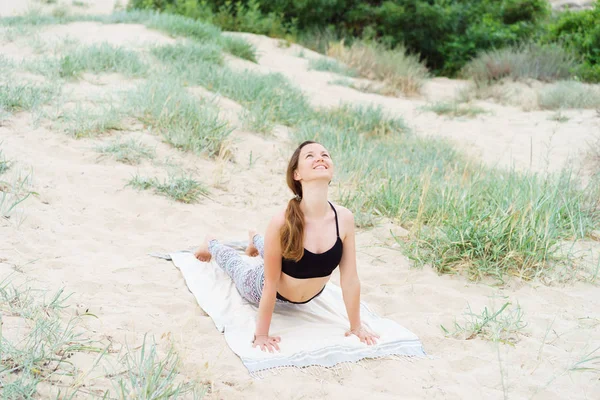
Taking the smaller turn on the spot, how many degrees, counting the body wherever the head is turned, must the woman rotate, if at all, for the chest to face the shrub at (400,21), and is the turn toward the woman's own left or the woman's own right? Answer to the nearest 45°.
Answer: approximately 135° to the woman's own left

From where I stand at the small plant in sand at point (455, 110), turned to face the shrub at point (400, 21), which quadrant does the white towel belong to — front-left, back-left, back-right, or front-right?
back-left

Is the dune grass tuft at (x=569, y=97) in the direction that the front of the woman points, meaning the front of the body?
no

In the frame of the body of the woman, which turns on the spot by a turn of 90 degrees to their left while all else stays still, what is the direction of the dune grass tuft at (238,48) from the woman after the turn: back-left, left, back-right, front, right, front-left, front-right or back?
front-left

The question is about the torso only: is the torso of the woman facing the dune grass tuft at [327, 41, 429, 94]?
no

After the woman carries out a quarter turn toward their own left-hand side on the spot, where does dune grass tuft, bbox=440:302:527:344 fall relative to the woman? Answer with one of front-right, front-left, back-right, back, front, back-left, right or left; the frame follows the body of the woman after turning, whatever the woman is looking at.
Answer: front-right

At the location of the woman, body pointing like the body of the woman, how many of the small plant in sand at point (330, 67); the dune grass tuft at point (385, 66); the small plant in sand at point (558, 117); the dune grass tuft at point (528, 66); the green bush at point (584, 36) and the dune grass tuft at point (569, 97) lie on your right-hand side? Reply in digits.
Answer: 0

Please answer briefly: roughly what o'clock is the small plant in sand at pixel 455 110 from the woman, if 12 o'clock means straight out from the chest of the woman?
The small plant in sand is roughly at 8 o'clock from the woman.

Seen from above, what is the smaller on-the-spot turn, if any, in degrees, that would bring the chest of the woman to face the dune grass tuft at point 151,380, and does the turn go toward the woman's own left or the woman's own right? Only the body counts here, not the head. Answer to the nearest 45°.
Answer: approximately 90° to the woman's own right

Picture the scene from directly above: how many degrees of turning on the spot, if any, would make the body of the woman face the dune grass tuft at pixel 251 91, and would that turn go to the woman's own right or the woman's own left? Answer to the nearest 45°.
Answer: approximately 135° to the woman's own left

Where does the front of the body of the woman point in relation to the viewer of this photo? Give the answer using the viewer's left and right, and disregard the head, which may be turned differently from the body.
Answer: facing the viewer and to the right of the viewer

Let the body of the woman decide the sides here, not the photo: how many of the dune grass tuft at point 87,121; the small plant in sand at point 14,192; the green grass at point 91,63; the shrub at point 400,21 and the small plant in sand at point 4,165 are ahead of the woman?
0

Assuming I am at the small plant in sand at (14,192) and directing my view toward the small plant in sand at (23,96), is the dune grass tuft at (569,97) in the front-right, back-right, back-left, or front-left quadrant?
front-right

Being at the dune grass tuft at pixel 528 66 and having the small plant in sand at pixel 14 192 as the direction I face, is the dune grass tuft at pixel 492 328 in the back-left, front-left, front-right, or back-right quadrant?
front-left

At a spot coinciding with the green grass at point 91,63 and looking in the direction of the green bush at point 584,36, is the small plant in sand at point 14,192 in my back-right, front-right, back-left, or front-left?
back-right

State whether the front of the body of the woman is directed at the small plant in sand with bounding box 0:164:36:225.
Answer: no

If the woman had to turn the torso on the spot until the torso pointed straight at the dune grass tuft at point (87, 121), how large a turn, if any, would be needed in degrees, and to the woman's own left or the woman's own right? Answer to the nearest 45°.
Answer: approximately 180°
